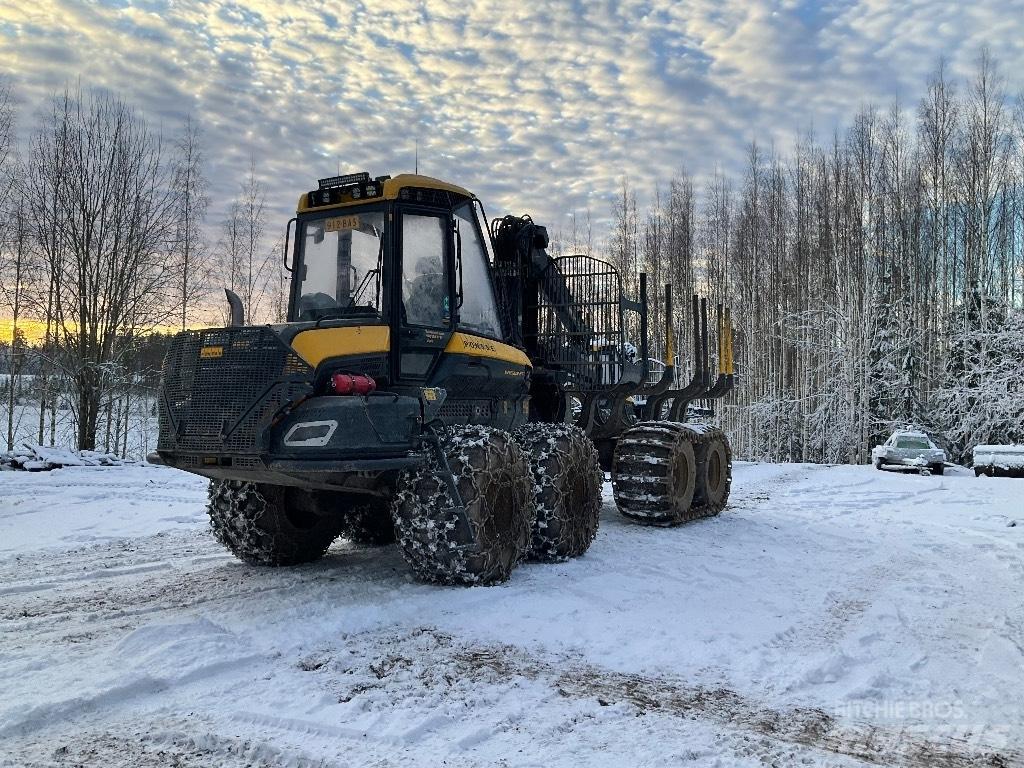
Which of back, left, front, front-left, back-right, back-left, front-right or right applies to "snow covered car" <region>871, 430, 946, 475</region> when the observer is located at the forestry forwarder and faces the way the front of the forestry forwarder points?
back

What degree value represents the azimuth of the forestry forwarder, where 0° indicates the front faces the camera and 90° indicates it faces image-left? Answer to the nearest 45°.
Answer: approximately 45°

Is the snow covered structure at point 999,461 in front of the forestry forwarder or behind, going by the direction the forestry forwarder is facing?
behind
